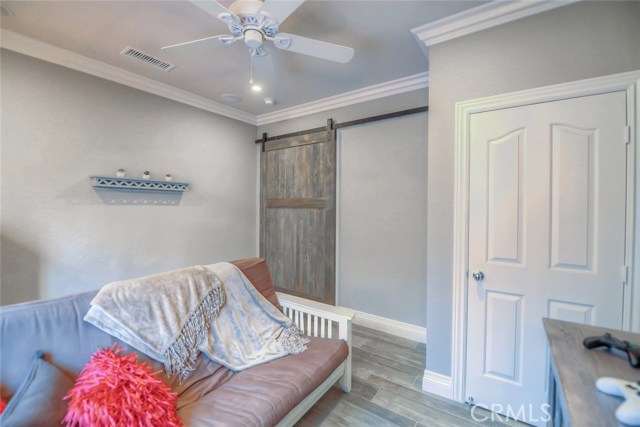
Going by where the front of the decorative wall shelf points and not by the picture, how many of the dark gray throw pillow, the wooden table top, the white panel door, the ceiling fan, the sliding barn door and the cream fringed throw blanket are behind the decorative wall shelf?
0

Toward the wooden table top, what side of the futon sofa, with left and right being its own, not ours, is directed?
front

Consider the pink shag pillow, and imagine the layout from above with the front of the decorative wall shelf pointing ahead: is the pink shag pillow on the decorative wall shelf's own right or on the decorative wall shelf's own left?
on the decorative wall shelf's own right

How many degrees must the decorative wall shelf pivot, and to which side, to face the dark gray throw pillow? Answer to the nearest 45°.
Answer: approximately 45° to its right

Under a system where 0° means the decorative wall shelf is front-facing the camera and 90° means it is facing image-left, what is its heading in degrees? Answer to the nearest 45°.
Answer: approximately 315°

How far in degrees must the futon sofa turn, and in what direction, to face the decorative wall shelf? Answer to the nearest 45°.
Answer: approximately 135° to its left

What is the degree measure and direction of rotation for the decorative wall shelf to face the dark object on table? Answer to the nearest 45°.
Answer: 0° — it already faces it

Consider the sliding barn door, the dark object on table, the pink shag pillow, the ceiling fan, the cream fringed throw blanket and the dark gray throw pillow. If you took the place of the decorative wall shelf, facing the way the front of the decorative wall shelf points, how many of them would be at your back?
0

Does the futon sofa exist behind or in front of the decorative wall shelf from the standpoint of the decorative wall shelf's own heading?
in front

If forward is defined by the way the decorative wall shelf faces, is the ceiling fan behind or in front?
in front

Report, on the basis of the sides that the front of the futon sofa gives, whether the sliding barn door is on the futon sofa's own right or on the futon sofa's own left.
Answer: on the futon sofa's own left

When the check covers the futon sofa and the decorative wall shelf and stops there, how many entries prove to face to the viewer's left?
0

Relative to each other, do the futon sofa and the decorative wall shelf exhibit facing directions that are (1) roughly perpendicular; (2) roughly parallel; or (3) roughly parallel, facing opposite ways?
roughly parallel

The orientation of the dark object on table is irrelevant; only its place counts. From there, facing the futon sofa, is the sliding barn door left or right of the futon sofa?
right

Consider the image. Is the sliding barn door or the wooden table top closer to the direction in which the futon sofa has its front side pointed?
the wooden table top

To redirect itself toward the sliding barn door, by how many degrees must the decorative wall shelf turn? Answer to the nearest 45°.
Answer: approximately 45° to its left

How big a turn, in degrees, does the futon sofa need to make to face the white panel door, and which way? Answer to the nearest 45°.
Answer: approximately 45° to its left

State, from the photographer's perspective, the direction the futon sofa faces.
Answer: facing the viewer and to the right of the viewer

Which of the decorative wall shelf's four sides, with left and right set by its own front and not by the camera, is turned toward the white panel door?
front
